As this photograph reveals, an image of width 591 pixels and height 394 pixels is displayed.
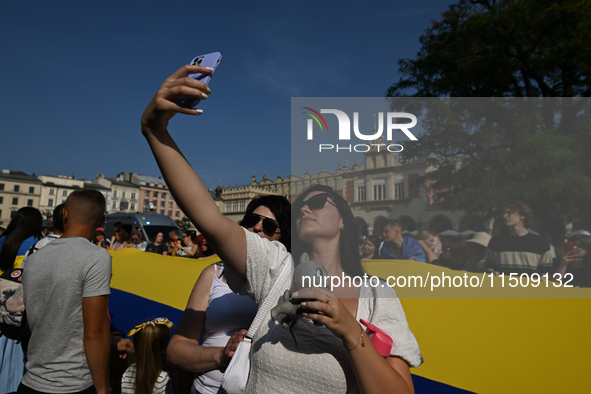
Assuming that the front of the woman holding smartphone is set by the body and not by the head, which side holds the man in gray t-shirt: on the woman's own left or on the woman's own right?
on the woman's own right

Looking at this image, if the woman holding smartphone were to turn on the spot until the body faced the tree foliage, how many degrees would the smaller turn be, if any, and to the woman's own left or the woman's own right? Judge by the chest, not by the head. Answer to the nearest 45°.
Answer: approximately 180°

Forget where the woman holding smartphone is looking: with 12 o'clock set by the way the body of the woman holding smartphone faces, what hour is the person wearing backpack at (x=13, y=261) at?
The person wearing backpack is roughly at 3 o'clock from the woman holding smartphone.

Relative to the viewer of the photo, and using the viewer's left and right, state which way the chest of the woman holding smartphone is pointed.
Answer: facing the viewer and to the left of the viewer

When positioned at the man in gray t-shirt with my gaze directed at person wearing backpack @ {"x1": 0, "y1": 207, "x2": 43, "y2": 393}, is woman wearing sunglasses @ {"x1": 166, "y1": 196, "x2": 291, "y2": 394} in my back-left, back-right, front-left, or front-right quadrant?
back-right

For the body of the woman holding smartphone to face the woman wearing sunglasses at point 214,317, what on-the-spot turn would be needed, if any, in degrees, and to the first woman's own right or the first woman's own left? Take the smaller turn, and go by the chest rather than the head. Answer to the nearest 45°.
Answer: approximately 90° to the first woman's own right

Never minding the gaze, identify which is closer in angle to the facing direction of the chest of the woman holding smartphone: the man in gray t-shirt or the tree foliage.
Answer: the man in gray t-shirt
